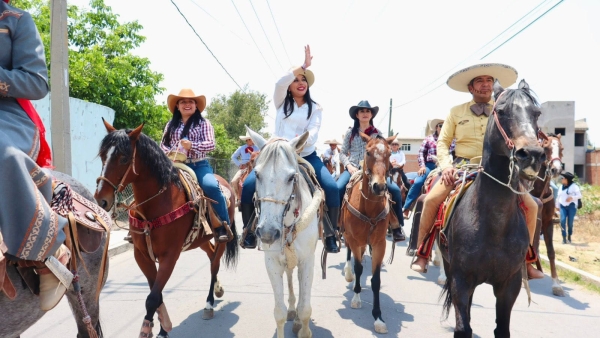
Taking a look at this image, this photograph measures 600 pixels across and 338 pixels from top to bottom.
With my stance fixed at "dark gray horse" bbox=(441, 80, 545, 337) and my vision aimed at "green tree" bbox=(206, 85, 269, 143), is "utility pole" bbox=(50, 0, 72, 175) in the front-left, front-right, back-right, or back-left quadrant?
front-left

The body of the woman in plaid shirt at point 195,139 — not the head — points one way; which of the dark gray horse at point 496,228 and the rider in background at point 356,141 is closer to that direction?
the dark gray horse

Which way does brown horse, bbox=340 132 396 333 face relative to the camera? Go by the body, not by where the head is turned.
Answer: toward the camera

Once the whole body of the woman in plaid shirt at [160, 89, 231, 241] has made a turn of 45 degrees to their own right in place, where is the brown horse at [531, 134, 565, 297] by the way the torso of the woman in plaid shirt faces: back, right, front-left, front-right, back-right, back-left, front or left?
back

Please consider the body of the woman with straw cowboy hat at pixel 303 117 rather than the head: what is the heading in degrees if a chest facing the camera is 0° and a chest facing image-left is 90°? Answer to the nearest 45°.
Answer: approximately 0°

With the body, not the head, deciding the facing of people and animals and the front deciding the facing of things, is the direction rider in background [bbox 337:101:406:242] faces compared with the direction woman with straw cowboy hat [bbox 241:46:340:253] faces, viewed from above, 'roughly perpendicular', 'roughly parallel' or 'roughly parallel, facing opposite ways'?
roughly parallel

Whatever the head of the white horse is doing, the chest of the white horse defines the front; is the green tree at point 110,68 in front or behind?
behind

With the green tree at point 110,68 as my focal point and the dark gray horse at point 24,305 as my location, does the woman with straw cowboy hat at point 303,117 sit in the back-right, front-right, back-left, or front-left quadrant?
front-right

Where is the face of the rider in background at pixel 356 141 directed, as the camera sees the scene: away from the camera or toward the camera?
toward the camera

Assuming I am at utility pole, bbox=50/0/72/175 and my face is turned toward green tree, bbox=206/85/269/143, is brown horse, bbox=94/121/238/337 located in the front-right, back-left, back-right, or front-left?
back-right

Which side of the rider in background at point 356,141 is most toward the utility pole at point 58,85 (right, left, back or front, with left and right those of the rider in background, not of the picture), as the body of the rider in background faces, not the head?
right

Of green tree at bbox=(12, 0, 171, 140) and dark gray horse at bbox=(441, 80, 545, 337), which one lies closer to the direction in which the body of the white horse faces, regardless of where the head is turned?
the dark gray horse

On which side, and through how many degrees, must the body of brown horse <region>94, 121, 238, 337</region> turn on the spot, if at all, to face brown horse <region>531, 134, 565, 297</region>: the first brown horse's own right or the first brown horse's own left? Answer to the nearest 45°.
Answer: approximately 135° to the first brown horse's own left

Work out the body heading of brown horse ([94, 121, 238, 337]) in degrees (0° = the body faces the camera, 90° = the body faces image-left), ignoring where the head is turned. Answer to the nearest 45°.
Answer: approximately 45°

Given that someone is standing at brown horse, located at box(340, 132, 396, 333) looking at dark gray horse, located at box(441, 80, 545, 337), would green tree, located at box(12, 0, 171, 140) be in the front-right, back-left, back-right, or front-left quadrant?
back-right
